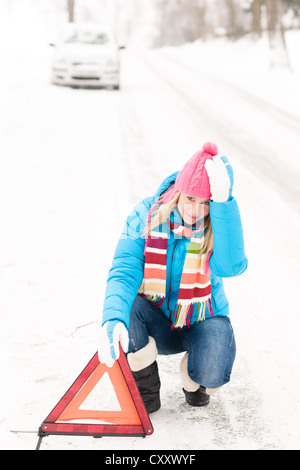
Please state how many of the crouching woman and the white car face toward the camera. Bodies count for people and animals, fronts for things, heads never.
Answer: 2

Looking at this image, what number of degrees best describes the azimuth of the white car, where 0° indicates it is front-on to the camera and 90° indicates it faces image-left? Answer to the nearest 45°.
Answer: approximately 0°

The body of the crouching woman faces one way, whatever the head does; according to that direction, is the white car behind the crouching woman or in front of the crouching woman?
behind

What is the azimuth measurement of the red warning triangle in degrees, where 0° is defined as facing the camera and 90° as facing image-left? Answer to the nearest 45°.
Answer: approximately 0°

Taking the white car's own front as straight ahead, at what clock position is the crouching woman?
The crouching woman is roughly at 12 o'clock from the white car.

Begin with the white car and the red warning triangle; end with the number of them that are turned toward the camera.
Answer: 2

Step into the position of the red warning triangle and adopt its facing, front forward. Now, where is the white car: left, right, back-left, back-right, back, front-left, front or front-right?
back
